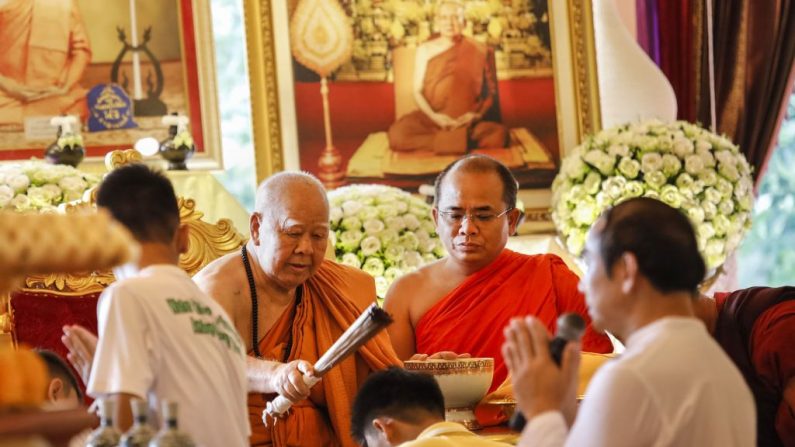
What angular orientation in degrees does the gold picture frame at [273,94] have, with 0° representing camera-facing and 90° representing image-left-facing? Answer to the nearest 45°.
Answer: approximately 0°

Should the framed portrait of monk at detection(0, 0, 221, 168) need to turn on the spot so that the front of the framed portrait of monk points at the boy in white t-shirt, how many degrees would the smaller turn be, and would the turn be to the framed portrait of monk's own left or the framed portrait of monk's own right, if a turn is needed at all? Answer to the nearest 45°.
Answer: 0° — it already faces them

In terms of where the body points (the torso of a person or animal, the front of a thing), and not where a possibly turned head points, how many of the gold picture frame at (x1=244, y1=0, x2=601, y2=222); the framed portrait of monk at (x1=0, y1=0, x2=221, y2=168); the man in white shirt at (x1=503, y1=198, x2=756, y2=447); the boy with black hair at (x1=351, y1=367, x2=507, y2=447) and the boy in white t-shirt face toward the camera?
2

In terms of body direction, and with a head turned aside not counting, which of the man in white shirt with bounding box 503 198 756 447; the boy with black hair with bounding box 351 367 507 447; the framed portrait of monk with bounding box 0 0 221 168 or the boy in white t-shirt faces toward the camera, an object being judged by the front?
the framed portrait of monk

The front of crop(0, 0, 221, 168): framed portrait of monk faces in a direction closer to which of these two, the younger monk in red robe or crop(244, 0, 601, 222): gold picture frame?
the younger monk in red robe

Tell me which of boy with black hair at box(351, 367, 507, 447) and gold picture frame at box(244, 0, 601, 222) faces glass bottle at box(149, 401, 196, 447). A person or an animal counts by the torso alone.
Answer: the gold picture frame

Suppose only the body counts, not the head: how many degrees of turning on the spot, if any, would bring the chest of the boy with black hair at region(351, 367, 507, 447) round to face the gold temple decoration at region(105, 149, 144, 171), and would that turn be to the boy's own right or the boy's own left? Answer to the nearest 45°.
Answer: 0° — they already face it

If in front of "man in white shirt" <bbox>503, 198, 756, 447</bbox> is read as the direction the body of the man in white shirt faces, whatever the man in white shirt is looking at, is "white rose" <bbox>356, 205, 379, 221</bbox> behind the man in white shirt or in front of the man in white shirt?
in front

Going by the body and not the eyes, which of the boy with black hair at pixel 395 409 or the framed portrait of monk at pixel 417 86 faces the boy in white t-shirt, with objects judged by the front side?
the framed portrait of monk

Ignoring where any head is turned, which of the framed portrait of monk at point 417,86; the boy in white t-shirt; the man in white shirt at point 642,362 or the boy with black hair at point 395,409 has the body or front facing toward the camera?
the framed portrait of monk

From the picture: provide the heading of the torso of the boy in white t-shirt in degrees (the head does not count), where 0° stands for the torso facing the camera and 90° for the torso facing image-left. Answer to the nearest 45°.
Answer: approximately 135°

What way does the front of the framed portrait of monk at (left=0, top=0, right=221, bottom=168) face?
toward the camera

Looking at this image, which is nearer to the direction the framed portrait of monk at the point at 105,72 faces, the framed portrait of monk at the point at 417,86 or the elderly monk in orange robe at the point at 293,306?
the elderly monk in orange robe

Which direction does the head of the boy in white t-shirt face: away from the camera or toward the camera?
away from the camera

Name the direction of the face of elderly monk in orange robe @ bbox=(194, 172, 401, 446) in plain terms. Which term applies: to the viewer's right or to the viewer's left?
to the viewer's right

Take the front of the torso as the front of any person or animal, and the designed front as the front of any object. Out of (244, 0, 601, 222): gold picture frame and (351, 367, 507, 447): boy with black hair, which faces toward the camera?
the gold picture frame

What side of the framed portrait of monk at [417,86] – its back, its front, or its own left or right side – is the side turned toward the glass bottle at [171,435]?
front

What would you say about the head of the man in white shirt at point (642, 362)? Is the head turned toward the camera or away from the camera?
away from the camera
